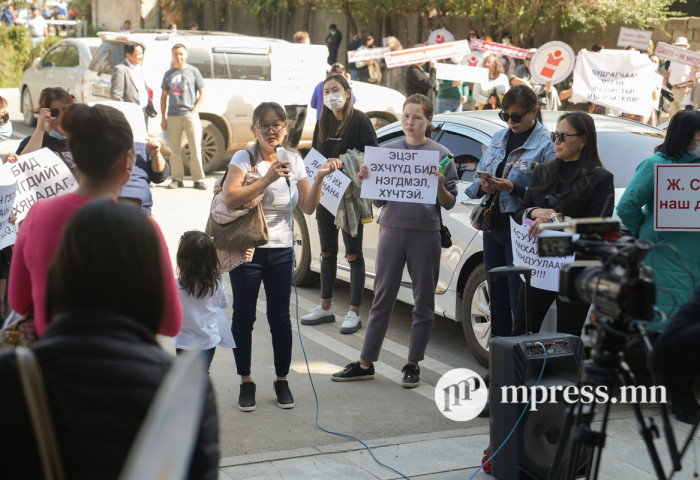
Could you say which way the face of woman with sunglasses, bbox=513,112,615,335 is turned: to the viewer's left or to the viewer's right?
to the viewer's left

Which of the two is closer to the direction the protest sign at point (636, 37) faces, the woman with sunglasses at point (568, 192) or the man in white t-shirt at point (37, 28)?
the woman with sunglasses

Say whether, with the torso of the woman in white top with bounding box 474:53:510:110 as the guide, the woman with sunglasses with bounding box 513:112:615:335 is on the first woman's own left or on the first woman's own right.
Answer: on the first woman's own left

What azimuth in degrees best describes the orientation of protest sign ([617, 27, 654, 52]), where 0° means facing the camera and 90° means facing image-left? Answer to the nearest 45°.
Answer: approximately 0°

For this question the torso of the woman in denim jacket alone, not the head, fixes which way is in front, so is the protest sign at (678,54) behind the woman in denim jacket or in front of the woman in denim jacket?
behind

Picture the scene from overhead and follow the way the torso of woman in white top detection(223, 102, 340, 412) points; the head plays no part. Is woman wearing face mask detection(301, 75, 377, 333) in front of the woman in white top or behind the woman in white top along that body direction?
behind

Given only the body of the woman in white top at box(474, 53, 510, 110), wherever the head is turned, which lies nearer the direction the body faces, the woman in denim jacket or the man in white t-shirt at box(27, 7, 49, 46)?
the woman in denim jacket
